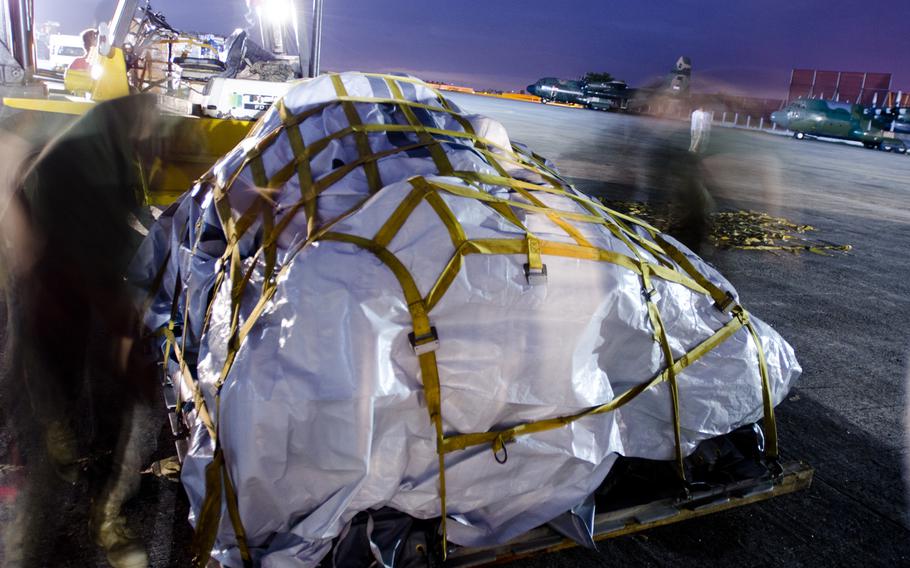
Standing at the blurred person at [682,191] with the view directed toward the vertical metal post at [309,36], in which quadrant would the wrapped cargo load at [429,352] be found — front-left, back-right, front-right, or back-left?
front-left

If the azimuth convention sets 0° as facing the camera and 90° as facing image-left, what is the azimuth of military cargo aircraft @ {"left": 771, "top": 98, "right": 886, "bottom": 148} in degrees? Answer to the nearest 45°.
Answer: approximately 90°

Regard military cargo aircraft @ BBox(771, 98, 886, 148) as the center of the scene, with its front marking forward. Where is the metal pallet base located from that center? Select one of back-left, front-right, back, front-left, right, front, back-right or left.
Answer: left

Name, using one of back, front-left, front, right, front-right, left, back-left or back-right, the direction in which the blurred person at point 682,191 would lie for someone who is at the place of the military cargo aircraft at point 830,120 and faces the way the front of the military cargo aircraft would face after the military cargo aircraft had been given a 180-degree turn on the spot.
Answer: right

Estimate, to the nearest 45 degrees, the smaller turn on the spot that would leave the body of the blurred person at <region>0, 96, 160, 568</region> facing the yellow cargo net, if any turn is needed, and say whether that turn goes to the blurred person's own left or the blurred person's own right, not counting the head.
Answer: approximately 45° to the blurred person's own right

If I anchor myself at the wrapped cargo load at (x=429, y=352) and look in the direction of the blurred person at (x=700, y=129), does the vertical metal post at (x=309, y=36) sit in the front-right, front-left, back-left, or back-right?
front-left

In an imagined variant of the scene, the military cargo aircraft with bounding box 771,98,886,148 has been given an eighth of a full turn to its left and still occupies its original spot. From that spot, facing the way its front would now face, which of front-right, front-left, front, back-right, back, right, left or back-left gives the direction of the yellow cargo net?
front-left

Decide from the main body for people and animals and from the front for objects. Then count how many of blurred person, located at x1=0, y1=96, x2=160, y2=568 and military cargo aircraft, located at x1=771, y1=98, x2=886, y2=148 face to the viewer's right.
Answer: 1

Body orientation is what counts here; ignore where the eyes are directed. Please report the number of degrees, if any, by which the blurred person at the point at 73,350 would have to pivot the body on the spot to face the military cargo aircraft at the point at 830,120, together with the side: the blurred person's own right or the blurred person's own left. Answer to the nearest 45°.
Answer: approximately 45° to the blurred person's own left

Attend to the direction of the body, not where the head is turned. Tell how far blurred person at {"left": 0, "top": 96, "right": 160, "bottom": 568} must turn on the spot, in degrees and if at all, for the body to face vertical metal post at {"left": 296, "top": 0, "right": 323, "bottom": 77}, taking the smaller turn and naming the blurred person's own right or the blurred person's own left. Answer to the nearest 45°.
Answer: approximately 45° to the blurred person's own left

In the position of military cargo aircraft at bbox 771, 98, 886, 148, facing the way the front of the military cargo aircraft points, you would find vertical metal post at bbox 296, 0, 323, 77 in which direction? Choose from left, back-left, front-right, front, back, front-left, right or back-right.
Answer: left

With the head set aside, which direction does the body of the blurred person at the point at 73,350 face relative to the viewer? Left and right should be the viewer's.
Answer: facing to the right of the viewer

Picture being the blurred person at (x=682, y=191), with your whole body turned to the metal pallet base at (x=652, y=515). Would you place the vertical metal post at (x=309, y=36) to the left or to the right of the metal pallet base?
right

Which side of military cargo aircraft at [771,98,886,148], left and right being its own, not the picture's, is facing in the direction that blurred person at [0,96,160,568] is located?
left
